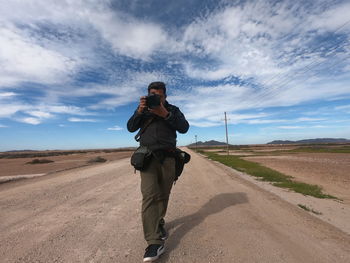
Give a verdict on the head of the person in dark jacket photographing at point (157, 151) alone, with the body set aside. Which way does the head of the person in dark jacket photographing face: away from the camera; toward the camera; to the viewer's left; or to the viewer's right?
toward the camera

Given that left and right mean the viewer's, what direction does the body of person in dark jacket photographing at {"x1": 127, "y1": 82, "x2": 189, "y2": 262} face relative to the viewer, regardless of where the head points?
facing the viewer
